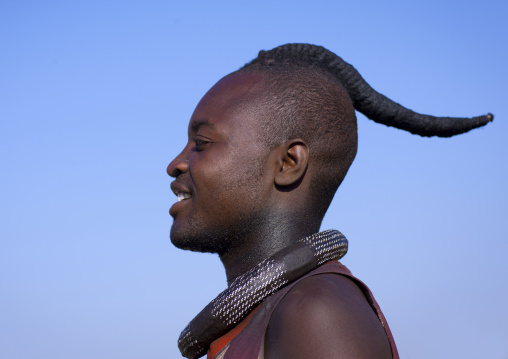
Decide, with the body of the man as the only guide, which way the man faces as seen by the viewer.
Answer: to the viewer's left

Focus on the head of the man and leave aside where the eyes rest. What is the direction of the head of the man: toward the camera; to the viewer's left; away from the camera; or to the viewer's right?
to the viewer's left
